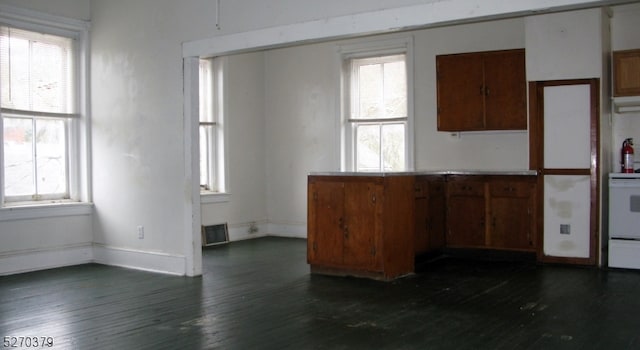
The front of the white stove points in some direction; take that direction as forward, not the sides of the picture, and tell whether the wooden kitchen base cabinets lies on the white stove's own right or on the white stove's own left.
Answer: on the white stove's own right

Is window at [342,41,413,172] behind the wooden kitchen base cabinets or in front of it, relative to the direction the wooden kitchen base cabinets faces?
behind

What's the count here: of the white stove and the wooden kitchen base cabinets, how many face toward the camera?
2

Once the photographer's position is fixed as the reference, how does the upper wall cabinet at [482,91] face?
facing the viewer

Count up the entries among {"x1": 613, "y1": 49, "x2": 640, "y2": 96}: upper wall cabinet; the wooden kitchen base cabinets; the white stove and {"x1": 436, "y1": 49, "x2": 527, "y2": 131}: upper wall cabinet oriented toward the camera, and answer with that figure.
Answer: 4

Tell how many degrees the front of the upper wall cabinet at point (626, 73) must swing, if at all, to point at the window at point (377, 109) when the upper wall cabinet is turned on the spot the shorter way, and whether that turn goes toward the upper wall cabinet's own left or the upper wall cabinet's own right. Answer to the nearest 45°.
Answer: approximately 90° to the upper wall cabinet's own right

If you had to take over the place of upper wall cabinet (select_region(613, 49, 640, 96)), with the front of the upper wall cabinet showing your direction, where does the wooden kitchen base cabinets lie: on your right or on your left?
on your right

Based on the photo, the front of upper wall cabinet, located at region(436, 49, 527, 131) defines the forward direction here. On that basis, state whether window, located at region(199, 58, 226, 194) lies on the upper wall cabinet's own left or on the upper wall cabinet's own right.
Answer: on the upper wall cabinet's own right

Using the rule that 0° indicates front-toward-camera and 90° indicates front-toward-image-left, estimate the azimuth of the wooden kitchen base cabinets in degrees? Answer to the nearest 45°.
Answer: approximately 0°

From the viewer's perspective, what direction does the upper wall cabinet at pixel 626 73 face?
toward the camera

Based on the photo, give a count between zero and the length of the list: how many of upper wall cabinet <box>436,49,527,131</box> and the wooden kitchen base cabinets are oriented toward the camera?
2
